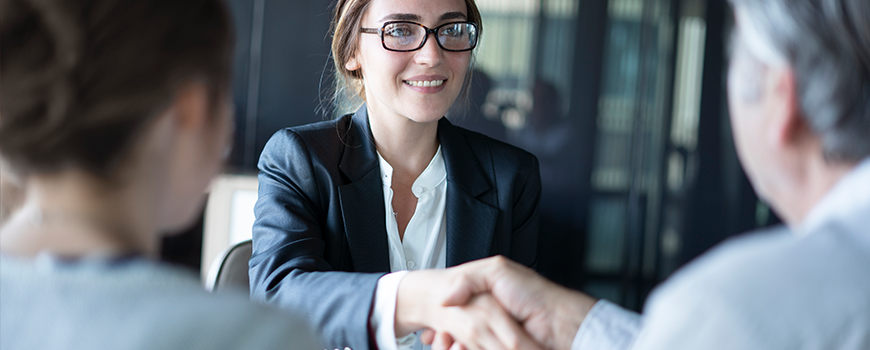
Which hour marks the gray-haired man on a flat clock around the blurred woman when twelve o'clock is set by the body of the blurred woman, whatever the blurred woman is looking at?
The gray-haired man is roughly at 2 o'clock from the blurred woman.

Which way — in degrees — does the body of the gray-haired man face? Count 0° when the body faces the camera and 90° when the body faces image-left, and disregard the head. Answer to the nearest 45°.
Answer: approximately 135°

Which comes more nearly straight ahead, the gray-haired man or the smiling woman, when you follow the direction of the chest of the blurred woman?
the smiling woman

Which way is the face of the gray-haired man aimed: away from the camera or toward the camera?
away from the camera

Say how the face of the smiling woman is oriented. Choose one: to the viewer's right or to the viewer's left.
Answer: to the viewer's right

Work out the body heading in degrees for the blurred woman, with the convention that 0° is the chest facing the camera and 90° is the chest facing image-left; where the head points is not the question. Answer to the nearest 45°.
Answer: approximately 225°

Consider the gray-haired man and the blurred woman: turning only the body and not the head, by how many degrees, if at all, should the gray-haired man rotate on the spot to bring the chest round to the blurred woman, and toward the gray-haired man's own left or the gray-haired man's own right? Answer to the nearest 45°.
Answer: approximately 90° to the gray-haired man's own left

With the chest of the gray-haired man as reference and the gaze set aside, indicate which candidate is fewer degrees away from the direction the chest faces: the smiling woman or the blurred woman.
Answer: the smiling woman
